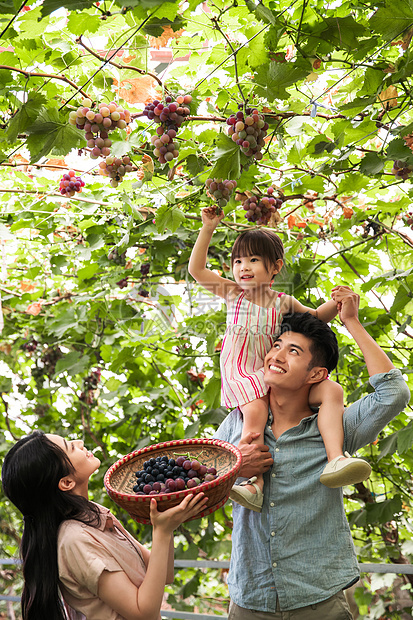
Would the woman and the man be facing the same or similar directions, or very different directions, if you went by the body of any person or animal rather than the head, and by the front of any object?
very different directions

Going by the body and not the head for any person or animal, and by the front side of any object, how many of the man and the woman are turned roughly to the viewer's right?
1

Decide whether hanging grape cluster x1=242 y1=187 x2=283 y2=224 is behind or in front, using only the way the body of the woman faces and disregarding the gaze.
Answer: in front

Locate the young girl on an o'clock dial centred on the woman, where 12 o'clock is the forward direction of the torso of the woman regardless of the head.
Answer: The young girl is roughly at 11 o'clock from the woman.

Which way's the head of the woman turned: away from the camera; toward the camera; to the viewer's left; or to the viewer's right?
to the viewer's right

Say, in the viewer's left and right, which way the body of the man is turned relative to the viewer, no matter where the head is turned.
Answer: facing the viewer and to the left of the viewer

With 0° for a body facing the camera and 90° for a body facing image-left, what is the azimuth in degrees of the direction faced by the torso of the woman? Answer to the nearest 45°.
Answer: approximately 270°
